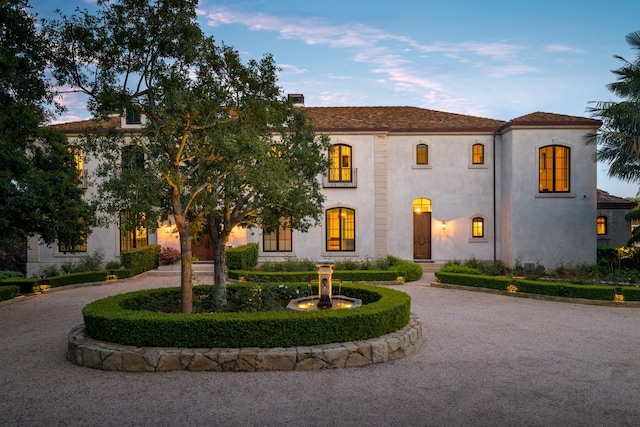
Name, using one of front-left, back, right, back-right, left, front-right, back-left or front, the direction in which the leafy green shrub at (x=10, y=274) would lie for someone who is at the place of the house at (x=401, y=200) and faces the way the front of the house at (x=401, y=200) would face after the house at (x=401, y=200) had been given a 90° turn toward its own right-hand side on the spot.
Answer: front

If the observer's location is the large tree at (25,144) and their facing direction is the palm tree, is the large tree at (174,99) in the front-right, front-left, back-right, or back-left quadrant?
front-right

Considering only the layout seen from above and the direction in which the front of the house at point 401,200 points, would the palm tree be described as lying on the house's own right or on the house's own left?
on the house's own left

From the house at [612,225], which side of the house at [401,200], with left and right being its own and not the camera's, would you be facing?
left

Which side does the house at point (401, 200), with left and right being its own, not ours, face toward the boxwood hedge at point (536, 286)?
front

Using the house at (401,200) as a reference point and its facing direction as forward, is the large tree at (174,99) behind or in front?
in front

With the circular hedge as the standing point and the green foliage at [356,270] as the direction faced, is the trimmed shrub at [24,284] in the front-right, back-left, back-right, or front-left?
front-left

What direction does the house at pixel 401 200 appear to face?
toward the camera
